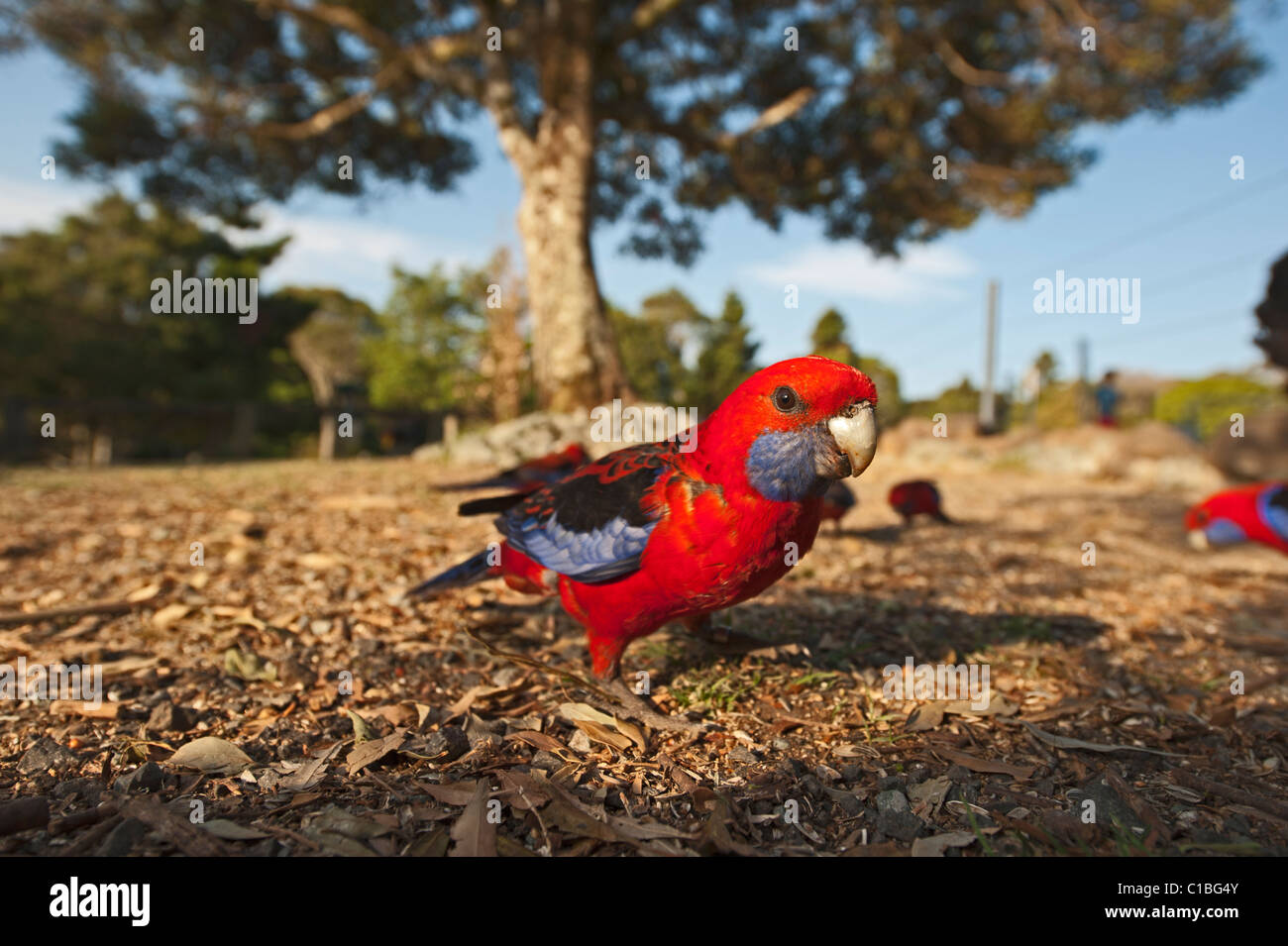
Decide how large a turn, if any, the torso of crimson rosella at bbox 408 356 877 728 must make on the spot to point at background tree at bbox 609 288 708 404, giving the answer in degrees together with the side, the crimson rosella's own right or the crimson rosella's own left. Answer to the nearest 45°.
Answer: approximately 135° to the crimson rosella's own left

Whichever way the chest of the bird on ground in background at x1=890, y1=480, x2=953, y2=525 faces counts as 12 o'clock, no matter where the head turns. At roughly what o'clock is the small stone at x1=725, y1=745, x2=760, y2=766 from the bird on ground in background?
The small stone is roughly at 9 o'clock from the bird on ground in background.

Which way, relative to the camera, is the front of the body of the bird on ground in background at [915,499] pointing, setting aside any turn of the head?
to the viewer's left

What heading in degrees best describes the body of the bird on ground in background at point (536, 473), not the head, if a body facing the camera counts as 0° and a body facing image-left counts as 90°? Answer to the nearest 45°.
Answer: approximately 270°

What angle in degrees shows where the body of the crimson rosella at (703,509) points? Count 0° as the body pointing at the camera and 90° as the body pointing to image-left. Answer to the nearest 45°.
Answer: approximately 315°

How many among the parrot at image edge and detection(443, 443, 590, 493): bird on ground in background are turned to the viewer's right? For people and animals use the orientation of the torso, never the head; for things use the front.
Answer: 1

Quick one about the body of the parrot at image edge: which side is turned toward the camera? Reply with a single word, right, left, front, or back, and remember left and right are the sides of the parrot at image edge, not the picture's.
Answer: left

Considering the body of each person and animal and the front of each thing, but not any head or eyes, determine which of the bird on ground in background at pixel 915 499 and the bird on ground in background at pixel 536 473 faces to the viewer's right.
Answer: the bird on ground in background at pixel 536 473

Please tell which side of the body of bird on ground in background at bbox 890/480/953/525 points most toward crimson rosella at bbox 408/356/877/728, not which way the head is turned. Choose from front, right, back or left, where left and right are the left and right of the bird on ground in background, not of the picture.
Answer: left

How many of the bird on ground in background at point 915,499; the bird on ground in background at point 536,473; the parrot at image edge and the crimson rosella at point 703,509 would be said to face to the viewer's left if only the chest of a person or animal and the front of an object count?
2
